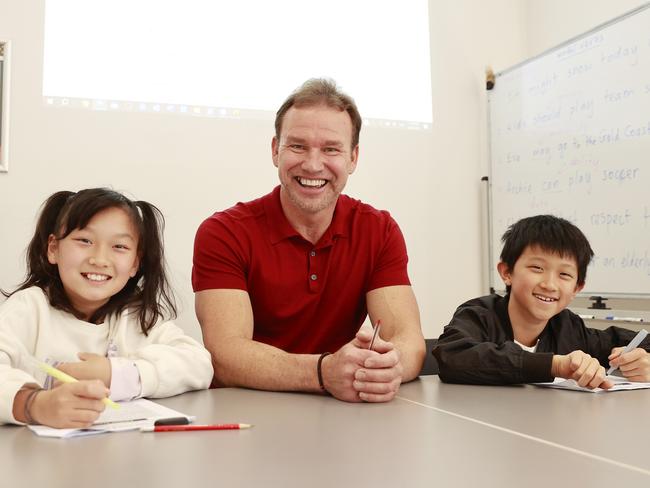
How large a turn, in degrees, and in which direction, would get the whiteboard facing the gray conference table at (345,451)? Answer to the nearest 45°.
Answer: approximately 45° to its left

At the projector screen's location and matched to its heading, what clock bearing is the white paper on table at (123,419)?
The white paper on table is roughly at 12 o'clock from the projector screen.

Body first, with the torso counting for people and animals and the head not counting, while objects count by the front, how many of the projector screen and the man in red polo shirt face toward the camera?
2

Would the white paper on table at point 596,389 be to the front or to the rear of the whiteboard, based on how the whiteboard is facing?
to the front

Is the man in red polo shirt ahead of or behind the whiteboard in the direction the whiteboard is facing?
ahead

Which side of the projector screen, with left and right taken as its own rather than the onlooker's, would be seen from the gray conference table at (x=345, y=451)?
front

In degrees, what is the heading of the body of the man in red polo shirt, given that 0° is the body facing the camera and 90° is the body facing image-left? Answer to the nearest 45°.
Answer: approximately 0°

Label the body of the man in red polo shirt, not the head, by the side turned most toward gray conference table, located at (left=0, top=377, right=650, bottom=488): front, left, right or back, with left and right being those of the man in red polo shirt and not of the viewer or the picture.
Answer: front

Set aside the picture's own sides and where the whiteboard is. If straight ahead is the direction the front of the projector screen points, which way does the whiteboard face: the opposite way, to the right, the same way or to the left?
to the right

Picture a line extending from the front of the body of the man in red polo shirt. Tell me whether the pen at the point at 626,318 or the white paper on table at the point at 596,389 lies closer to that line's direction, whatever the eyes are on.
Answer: the white paper on table

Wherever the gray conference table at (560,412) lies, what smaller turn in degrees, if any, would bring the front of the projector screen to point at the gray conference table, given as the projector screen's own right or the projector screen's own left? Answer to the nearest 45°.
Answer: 0° — it already faces it

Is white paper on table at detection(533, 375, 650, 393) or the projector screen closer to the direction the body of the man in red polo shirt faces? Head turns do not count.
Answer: the white paper on table

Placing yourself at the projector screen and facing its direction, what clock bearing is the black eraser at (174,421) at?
The black eraser is roughly at 12 o'clock from the projector screen.

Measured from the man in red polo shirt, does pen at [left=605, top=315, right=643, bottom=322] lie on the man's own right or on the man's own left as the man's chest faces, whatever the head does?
on the man's own left
